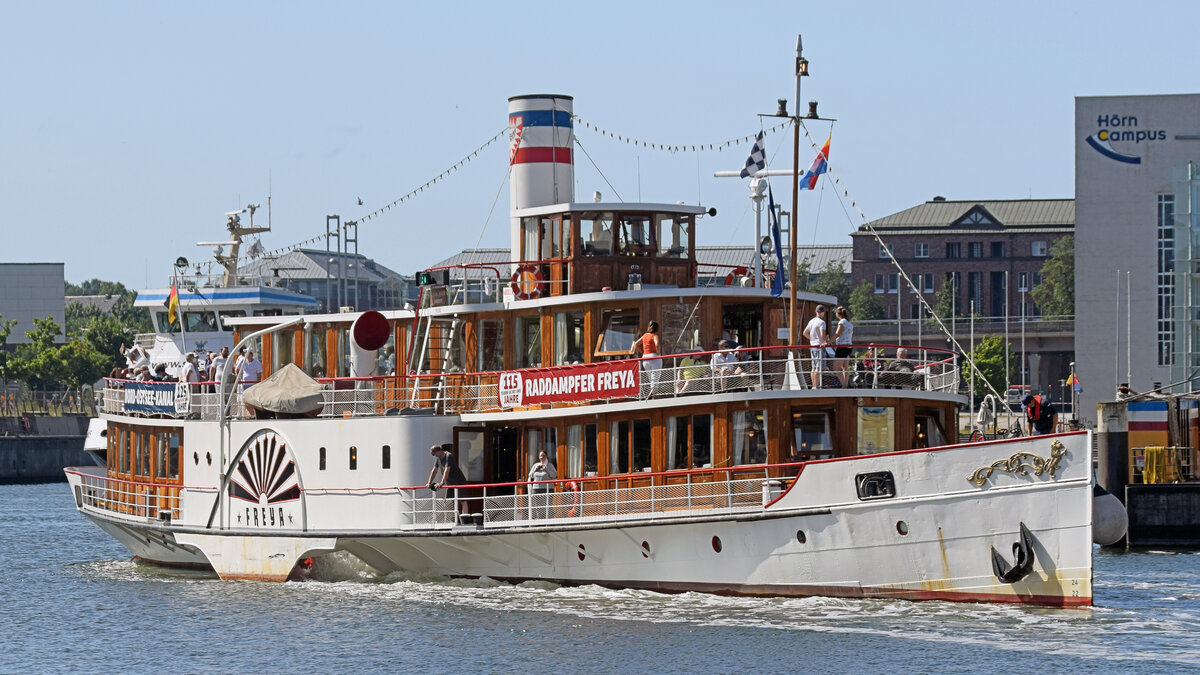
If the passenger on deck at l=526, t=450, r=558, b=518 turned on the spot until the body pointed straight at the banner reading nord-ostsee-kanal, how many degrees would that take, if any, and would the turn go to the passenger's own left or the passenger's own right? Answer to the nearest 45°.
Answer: approximately 135° to the passenger's own right

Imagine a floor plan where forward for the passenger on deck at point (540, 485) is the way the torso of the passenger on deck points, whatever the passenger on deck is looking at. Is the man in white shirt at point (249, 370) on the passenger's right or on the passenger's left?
on the passenger's right

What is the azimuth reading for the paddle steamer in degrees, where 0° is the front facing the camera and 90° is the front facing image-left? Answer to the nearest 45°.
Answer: approximately 315°

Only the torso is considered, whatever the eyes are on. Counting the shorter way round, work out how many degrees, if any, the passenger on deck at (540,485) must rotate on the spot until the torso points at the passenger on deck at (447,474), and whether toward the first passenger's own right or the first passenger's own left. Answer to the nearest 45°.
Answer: approximately 90° to the first passenger's own right

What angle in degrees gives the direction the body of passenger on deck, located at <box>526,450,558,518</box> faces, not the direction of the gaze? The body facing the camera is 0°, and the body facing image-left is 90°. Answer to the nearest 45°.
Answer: approximately 0°
